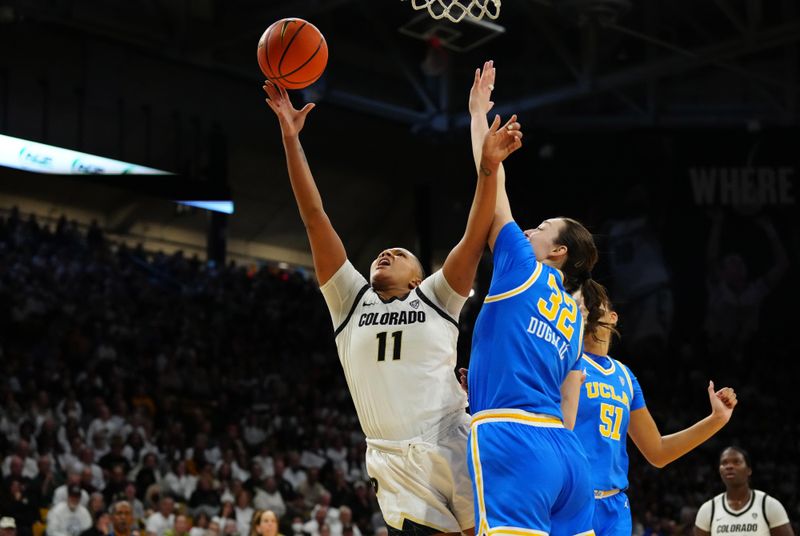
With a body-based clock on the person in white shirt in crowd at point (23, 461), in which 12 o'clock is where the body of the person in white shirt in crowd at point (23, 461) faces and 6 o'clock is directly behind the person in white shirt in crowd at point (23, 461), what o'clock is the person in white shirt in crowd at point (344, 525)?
the person in white shirt in crowd at point (344, 525) is roughly at 9 o'clock from the person in white shirt in crowd at point (23, 461).

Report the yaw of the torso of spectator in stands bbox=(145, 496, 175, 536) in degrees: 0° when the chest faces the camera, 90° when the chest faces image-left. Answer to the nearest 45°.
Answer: approximately 315°

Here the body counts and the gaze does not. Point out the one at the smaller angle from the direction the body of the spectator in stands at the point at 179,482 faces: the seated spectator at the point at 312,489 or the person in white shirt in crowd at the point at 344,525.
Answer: the person in white shirt in crowd

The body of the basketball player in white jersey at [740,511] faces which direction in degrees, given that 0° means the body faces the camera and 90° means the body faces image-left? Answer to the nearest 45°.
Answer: approximately 0°

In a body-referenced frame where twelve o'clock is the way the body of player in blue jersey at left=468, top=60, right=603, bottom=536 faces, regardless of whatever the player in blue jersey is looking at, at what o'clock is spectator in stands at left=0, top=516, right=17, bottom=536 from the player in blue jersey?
The spectator in stands is roughly at 12 o'clock from the player in blue jersey.

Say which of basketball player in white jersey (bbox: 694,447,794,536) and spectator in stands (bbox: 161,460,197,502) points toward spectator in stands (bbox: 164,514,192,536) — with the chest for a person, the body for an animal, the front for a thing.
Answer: spectator in stands (bbox: 161,460,197,502)

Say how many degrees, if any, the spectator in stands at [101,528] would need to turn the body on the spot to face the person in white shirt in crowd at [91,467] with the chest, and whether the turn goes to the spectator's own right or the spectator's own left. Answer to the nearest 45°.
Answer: approximately 135° to the spectator's own left

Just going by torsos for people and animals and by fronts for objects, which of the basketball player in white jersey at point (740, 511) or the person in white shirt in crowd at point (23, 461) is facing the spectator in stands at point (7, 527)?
the person in white shirt in crowd
